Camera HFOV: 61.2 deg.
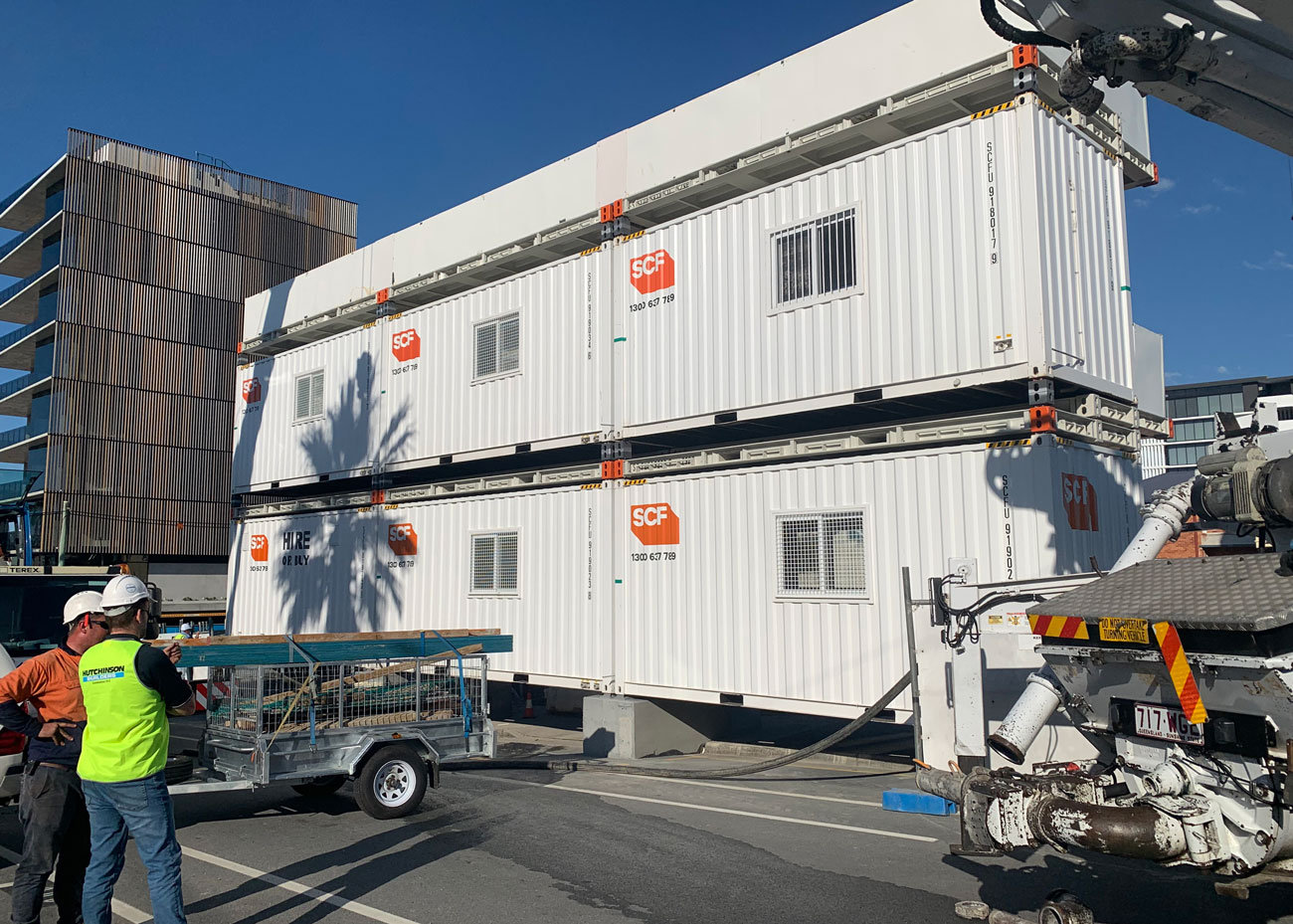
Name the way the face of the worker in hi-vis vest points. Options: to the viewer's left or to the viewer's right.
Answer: to the viewer's right

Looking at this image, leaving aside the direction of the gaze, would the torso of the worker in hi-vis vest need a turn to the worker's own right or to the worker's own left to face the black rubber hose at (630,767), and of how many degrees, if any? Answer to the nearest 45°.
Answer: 0° — they already face it

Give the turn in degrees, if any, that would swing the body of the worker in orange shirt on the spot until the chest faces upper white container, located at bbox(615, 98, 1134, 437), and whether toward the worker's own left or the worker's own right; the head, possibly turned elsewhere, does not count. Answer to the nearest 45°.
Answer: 0° — they already face it

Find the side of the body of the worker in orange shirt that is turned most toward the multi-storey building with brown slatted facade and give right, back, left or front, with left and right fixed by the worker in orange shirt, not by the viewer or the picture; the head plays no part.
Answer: left

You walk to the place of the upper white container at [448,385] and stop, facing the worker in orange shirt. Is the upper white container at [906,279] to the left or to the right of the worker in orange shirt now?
left

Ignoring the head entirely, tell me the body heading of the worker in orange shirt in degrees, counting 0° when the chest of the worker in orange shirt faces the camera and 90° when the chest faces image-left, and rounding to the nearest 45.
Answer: approximately 270°

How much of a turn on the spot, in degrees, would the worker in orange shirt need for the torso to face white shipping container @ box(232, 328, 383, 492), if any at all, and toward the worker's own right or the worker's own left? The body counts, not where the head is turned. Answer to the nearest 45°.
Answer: approximately 90° to the worker's own left

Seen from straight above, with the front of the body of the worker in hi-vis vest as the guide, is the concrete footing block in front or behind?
in front

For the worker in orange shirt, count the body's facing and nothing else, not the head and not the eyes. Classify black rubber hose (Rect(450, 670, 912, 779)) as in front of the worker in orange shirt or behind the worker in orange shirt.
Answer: in front

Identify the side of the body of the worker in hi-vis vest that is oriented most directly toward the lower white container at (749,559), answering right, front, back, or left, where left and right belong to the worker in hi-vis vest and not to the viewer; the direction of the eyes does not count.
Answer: front
